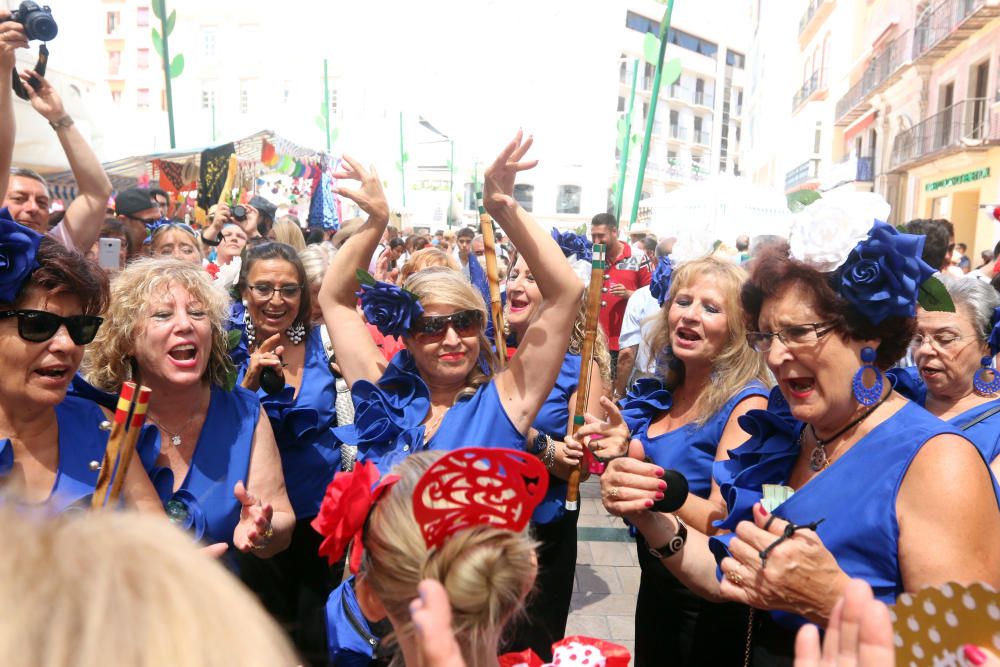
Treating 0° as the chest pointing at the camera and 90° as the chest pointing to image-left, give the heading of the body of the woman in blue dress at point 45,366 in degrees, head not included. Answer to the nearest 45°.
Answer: approximately 315°

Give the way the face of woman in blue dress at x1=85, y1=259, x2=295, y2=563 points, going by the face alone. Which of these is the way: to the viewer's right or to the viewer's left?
to the viewer's right

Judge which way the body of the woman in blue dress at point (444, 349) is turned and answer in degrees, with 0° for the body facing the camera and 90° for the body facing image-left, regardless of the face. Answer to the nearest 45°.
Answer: approximately 0°

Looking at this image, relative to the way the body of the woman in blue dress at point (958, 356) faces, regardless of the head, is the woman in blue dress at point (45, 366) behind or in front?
in front

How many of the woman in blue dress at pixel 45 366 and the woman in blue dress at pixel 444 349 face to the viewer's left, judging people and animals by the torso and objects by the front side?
0

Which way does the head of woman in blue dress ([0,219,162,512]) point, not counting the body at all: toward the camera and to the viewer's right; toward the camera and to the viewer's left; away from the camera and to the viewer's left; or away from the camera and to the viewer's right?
toward the camera and to the viewer's right

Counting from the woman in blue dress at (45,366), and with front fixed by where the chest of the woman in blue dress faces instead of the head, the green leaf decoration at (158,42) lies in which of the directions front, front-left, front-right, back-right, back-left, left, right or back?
back-left
